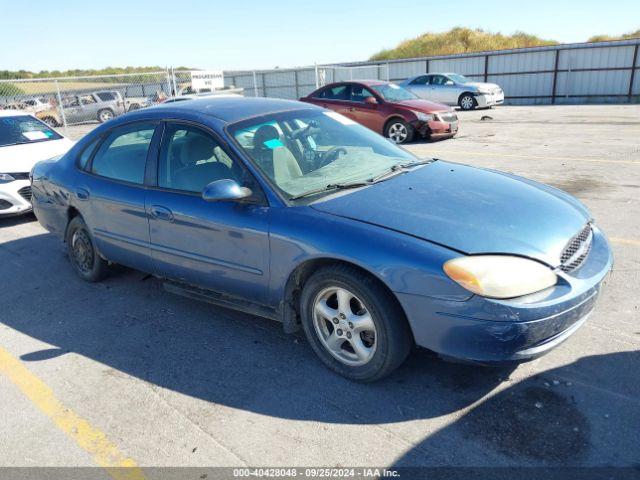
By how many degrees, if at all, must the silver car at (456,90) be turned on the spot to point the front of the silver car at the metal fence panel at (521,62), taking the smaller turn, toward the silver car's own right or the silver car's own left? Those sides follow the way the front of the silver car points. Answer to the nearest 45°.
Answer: approximately 90° to the silver car's own left

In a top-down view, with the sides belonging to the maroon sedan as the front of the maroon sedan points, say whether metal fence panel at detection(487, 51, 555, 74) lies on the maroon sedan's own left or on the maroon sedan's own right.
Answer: on the maroon sedan's own left

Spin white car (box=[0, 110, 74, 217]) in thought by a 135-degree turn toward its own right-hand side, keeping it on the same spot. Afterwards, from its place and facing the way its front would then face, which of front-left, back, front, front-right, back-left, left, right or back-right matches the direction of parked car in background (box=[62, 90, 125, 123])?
right

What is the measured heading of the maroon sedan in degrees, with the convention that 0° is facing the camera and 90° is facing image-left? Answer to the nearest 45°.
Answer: approximately 315°

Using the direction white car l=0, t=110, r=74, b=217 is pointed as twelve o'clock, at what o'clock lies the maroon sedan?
The maroon sedan is roughly at 10 o'clock from the white car.

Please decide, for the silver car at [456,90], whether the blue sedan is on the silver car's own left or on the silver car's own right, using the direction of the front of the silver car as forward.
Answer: on the silver car's own right

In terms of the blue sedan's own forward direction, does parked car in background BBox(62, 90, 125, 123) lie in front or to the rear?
to the rear

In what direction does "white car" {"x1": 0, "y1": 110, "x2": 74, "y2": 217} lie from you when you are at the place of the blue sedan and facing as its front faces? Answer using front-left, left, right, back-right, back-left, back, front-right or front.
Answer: back

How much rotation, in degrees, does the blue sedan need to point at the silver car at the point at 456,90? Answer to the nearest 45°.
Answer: approximately 135° to its left

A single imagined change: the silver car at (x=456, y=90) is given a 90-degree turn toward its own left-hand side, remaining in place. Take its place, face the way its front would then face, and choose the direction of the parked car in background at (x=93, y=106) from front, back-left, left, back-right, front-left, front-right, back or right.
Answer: back-left
